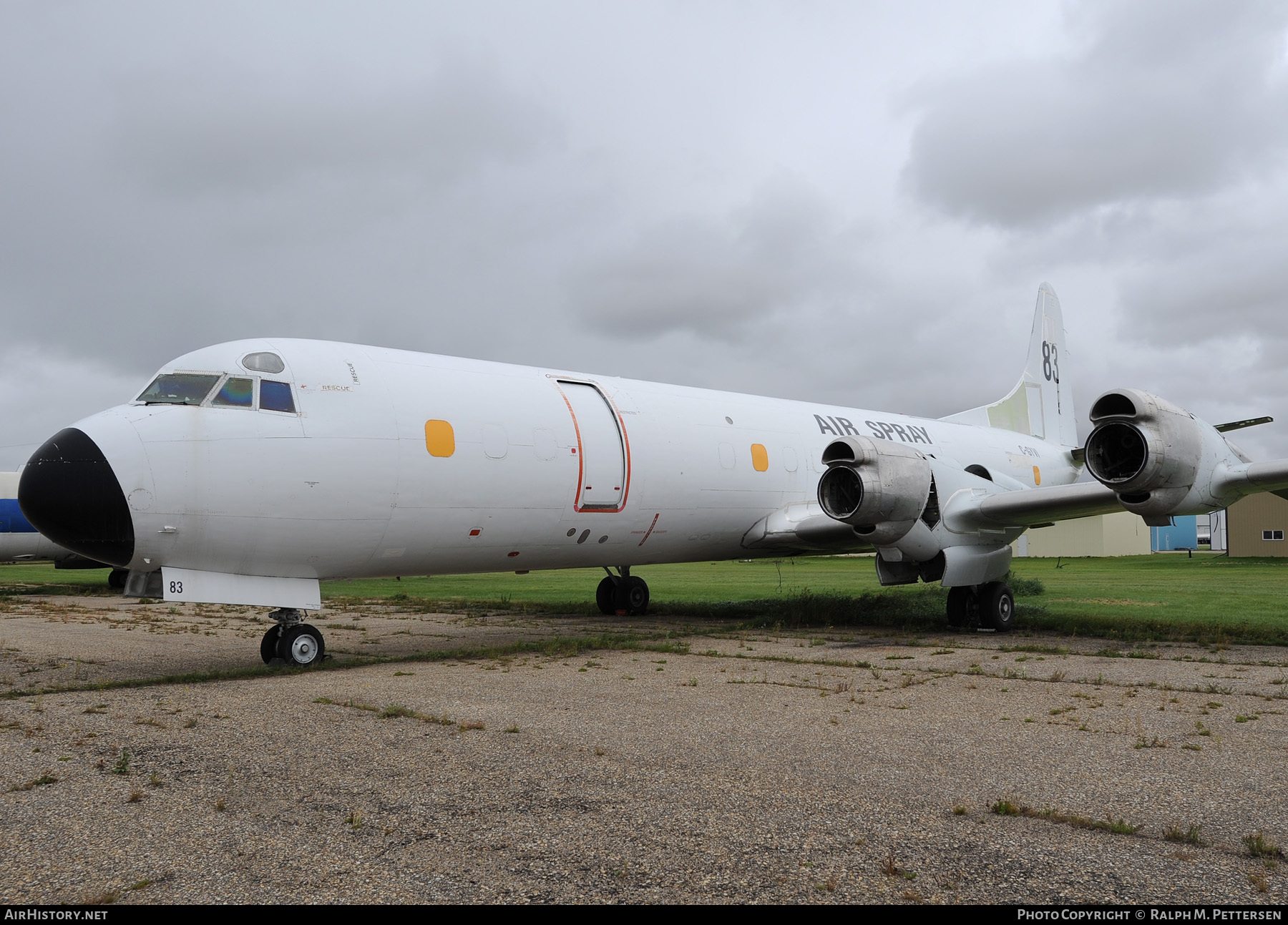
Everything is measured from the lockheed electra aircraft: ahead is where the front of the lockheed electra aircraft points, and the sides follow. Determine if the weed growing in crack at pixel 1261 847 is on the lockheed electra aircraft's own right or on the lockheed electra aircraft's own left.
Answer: on the lockheed electra aircraft's own left

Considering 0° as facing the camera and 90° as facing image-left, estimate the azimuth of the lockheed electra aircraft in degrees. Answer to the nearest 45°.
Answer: approximately 45°

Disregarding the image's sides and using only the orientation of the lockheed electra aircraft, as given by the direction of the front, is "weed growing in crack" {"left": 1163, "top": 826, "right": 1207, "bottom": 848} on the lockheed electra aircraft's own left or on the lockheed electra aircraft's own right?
on the lockheed electra aircraft's own left
